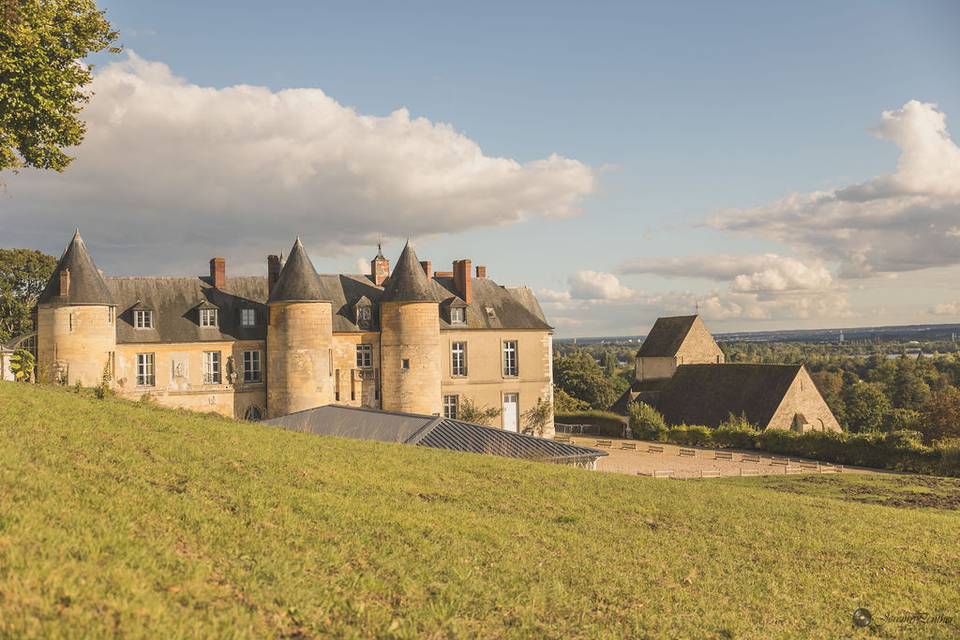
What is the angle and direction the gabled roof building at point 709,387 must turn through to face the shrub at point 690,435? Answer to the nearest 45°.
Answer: approximately 45° to its right

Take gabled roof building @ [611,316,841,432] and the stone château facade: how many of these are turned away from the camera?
0

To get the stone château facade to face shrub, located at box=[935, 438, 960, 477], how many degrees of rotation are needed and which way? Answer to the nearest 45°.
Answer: approximately 45° to its left

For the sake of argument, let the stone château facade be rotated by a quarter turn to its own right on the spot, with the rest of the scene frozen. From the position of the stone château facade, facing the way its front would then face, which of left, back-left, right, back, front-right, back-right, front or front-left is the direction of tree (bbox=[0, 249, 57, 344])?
front-right

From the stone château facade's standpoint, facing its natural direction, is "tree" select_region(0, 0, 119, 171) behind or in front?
in front

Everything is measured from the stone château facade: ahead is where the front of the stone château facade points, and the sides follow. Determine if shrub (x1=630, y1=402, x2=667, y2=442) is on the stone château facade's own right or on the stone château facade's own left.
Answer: on the stone château facade's own left

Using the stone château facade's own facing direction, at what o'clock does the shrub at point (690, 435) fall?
The shrub is roughly at 9 o'clock from the stone château facade.

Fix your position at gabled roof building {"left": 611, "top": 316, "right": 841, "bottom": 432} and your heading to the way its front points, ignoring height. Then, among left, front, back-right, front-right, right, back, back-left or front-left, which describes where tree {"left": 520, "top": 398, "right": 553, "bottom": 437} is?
right

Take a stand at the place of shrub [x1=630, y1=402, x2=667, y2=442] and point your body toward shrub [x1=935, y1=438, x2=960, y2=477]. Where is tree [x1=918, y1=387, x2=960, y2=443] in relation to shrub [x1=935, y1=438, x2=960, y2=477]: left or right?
left

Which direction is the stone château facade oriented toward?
toward the camera

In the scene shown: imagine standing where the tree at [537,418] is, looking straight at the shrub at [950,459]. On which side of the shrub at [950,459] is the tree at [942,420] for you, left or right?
left

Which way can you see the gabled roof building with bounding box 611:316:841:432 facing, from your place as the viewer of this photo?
facing the viewer and to the right of the viewer
